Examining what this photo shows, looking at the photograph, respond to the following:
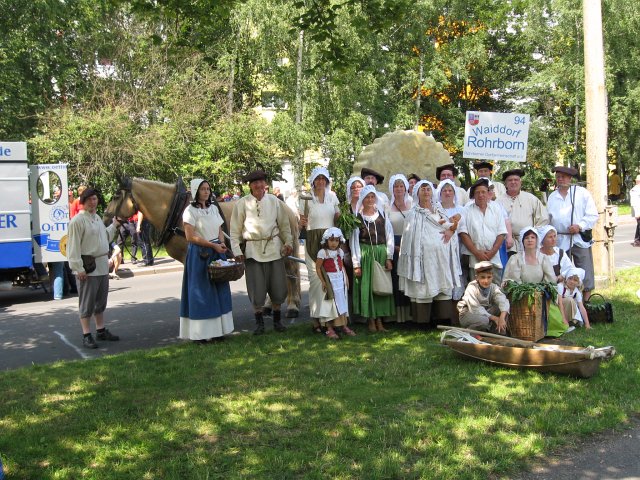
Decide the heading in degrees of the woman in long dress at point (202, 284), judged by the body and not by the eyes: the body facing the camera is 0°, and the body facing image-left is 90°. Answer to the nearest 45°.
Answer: approximately 315°

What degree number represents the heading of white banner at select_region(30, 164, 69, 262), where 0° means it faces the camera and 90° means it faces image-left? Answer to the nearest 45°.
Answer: approximately 0°

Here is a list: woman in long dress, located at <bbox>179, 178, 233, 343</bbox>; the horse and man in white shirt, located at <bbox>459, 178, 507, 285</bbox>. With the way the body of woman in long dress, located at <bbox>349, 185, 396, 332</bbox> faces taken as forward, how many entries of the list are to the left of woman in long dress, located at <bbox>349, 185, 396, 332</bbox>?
1

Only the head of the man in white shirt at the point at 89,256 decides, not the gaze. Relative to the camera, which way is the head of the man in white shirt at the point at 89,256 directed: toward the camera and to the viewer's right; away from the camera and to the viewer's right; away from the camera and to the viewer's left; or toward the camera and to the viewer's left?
toward the camera and to the viewer's right

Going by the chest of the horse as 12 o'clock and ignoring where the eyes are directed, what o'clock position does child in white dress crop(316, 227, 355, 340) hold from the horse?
The child in white dress is roughly at 7 o'clock from the horse.

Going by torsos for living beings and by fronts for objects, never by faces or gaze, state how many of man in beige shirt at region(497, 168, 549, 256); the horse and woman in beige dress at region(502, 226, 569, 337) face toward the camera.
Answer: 2
